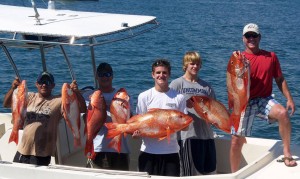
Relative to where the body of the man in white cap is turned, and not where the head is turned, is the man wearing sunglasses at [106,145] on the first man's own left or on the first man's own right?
on the first man's own right

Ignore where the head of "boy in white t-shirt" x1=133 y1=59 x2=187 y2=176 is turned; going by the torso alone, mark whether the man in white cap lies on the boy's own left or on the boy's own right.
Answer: on the boy's own left

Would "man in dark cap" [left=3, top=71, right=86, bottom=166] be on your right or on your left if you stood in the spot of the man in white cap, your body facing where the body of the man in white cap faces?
on your right

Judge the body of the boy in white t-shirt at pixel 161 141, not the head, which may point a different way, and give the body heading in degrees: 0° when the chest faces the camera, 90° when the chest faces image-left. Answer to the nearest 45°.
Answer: approximately 0°

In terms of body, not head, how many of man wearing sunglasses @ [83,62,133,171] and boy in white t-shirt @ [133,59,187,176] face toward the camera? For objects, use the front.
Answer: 2

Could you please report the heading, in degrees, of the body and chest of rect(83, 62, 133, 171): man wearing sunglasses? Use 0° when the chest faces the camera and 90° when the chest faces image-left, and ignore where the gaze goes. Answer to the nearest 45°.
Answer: approximately 0°

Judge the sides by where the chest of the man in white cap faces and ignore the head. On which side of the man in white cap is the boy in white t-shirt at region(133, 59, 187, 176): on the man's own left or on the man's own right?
on the man's own right
